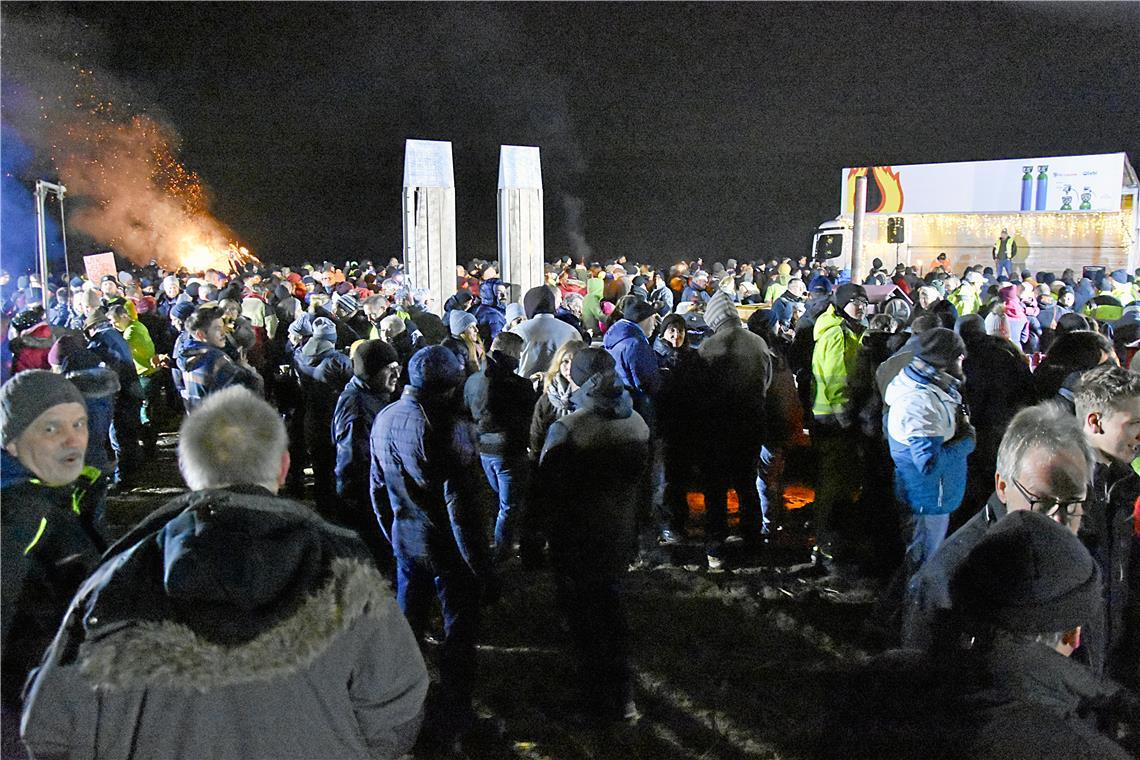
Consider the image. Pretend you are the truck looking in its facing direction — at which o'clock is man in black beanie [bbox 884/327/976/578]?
The man in black beanie is roughly at 9 o'clock from the truck.

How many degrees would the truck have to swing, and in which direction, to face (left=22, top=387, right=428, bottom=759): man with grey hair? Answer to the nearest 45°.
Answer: approximately 90° to its left

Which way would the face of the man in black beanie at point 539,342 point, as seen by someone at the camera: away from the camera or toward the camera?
away from the camera

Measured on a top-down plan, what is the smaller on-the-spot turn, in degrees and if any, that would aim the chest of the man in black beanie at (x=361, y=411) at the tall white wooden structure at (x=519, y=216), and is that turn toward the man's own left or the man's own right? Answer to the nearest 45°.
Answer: approximately 90° to the man's own left

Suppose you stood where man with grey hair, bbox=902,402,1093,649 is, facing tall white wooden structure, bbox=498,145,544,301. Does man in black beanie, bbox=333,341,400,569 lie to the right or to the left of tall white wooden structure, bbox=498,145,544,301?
left

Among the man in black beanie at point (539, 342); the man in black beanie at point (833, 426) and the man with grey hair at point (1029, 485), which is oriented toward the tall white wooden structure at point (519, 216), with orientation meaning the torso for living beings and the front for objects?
the man in black beanie at point (539, 342)

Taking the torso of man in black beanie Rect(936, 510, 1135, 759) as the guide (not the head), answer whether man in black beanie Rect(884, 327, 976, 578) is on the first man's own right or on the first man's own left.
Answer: on the first man's own left

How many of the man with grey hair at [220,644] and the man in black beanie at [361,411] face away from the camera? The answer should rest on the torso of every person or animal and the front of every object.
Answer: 1

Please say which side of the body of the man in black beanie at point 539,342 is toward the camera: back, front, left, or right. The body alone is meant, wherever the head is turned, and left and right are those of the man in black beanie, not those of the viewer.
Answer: back

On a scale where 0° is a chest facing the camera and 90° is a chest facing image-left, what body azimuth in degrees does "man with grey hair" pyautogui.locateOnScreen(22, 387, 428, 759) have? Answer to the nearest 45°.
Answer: approximately 180°
